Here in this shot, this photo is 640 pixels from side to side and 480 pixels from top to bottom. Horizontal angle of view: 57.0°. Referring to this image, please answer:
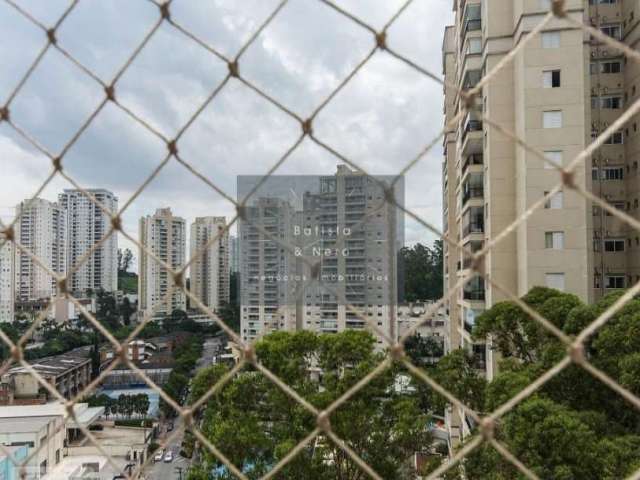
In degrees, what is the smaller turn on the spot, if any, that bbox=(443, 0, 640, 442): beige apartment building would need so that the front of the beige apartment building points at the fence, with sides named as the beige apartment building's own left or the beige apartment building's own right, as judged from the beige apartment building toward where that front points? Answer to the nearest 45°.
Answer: approximately 90° to the beige apartment building's own left

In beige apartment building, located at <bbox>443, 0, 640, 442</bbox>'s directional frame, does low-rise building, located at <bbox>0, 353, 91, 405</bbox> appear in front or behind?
in front

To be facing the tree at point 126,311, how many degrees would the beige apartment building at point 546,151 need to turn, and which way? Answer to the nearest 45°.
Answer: approximately 45° to its right

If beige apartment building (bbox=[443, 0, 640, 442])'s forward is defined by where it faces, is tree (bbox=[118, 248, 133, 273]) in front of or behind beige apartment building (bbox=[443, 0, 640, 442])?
in front

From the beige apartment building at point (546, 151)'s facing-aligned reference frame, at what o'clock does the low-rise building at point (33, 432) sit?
The low-rise building is roughly at 12 o'clock from the beige apartment building.

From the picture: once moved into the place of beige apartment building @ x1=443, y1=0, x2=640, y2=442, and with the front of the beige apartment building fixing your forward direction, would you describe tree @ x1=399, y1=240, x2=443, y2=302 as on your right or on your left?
on your right

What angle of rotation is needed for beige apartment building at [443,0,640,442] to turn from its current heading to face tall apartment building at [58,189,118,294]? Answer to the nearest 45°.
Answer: approximately 45° to its right

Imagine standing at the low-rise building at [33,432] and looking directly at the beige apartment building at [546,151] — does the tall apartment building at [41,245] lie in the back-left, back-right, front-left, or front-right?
back-left

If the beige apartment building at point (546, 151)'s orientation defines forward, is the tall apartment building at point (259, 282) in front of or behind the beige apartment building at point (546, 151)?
in front

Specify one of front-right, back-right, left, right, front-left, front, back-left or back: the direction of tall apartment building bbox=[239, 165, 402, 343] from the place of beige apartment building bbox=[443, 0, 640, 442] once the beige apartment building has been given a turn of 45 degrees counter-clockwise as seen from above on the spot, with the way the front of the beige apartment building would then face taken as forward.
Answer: right

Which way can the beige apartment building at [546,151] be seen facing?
to the viewer's left
